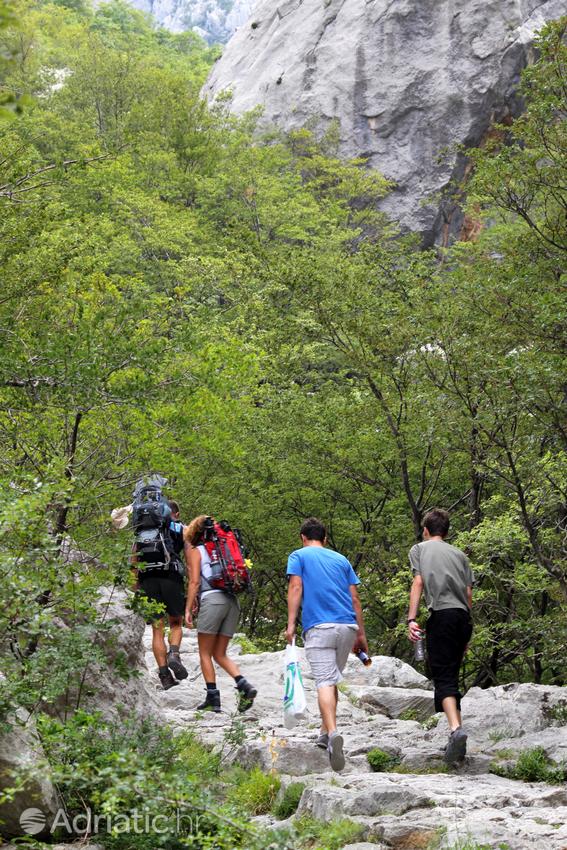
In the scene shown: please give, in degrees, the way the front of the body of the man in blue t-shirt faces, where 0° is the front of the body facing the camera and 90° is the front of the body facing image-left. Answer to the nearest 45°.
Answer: approximately 180°

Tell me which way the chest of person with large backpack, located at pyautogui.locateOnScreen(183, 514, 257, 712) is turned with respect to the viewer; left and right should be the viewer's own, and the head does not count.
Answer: facing away from the viewer and to the left of the viewer

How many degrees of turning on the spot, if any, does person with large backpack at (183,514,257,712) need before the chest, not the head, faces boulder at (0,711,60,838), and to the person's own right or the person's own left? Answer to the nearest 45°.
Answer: approximately 135° to the person's own left

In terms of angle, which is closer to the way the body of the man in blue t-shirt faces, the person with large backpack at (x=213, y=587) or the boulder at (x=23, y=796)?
the person with large backpack

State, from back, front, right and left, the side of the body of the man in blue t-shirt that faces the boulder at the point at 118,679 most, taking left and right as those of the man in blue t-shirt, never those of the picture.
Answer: left

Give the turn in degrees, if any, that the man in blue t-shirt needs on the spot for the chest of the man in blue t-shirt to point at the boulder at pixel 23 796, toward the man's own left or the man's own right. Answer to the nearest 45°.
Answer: approximately 135° to the man's own left
